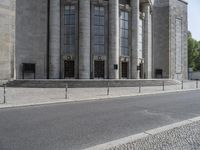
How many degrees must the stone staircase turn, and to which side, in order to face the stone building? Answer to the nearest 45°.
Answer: approximately 135° to its left

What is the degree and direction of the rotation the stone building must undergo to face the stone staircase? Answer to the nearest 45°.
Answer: approximately 45° to its right

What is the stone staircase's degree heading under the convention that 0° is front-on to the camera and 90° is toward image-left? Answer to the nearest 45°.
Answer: approximately 315°
